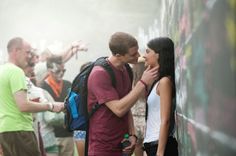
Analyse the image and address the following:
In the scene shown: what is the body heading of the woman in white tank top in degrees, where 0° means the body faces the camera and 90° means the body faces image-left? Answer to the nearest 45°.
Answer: approximately 90°

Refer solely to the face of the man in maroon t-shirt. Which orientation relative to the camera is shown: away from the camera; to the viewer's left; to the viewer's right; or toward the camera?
to the viewer's right

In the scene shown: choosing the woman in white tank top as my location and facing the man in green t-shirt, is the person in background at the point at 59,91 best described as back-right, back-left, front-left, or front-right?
front-right

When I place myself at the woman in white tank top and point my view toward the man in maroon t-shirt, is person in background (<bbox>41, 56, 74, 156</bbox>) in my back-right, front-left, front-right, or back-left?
front-right

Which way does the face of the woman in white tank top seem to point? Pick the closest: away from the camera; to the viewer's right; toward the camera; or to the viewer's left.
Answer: to the viewer's left

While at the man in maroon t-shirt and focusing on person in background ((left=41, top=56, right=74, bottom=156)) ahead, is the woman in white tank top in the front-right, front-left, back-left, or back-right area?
back-right

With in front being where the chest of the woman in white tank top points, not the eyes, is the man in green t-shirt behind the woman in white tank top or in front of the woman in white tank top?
in front

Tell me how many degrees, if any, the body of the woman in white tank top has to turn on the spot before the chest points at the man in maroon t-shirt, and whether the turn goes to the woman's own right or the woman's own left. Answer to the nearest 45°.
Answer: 0° — they already face them

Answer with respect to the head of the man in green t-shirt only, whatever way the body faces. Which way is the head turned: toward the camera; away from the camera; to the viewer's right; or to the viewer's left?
to the viewer's right

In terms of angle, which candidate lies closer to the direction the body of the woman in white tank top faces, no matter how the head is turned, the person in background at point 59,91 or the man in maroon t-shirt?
the man in maroon t-shirt

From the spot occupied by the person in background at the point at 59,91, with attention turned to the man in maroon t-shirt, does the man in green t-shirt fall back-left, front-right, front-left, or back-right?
front-right

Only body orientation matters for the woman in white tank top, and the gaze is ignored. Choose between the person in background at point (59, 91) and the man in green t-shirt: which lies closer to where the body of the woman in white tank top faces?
the man in green t-shirt
